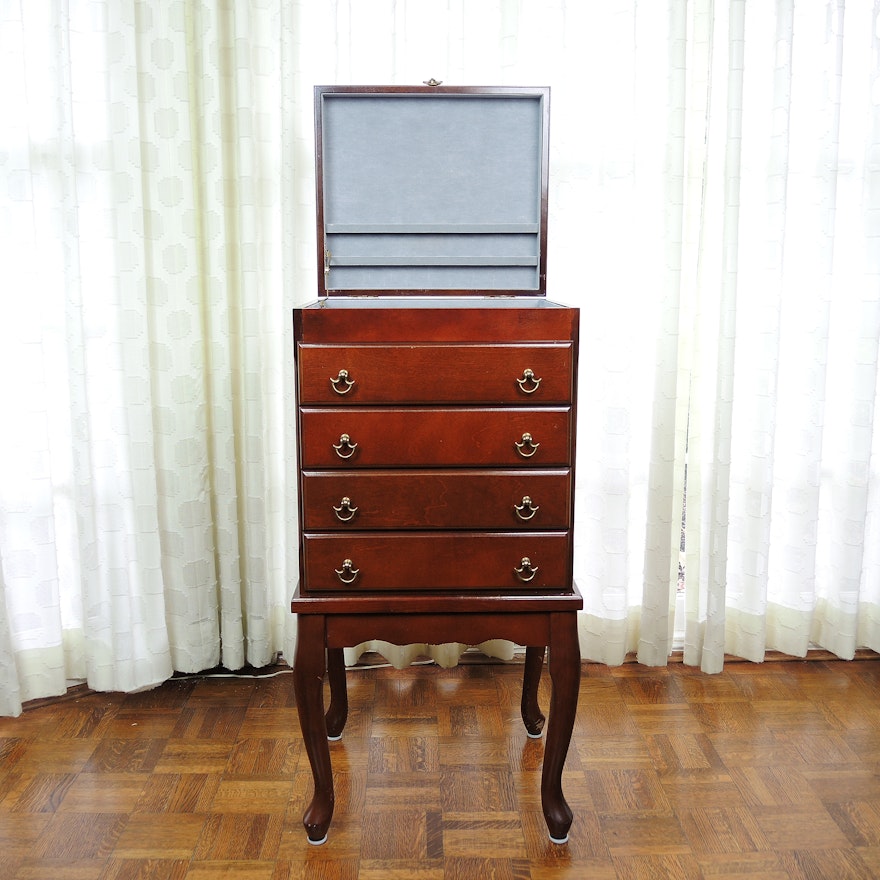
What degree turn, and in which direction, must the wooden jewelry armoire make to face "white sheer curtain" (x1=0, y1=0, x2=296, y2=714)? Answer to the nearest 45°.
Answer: approximately 135° to its right

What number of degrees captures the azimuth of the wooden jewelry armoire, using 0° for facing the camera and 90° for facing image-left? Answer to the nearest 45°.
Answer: approximately 0°

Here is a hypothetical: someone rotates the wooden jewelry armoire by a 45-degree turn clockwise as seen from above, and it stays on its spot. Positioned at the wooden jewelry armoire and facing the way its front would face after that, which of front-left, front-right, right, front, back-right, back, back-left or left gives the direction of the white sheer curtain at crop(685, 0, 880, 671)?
back
